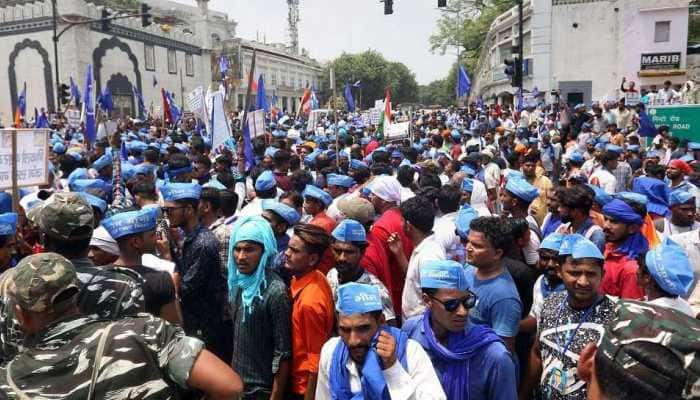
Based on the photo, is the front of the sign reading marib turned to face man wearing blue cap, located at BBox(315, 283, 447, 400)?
yes

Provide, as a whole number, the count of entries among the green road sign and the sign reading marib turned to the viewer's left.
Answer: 0

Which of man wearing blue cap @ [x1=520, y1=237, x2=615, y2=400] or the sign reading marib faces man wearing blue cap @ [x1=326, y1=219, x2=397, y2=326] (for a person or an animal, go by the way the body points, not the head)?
the sign reading marib

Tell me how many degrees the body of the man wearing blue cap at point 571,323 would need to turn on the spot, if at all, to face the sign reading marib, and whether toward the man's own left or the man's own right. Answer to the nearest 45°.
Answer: approximately 180°

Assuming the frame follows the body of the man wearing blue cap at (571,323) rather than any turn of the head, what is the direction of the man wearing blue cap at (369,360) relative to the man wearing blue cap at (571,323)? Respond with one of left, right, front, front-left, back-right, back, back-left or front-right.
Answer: front-right

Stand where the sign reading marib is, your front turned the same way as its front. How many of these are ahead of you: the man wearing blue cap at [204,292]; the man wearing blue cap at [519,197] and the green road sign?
3

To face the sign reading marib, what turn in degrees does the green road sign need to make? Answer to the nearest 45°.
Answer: approximately 180°

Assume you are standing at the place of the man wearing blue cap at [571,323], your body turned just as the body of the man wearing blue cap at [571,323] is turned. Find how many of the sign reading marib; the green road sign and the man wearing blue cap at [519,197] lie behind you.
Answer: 3

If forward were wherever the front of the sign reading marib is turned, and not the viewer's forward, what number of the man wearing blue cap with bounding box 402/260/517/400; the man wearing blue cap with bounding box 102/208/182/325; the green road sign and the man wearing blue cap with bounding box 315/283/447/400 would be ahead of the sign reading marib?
4

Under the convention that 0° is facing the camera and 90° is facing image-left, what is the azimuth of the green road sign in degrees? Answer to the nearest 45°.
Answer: approximately 0°
